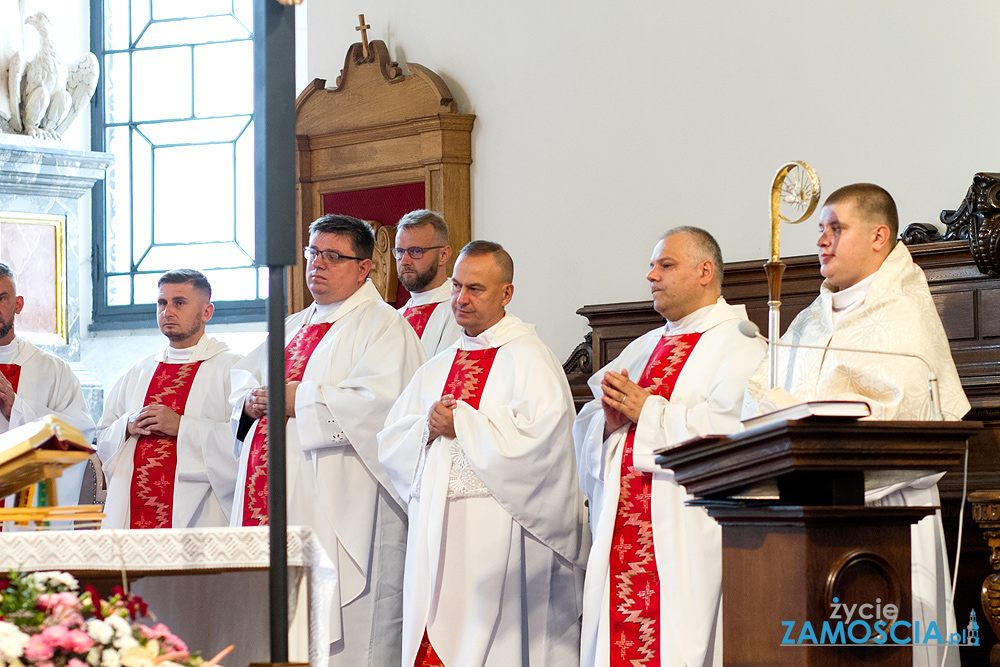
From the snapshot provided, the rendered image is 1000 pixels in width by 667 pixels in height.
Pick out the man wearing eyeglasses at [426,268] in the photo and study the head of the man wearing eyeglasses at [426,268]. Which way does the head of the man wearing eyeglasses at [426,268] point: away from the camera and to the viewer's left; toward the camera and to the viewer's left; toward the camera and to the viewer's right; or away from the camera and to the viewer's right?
toward the camera and to the viewer's left

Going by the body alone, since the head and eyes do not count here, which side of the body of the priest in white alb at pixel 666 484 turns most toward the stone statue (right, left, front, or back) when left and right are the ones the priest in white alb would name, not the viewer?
right

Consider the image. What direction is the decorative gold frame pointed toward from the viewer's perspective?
toward the camera

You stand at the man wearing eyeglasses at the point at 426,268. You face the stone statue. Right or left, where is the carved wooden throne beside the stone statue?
right

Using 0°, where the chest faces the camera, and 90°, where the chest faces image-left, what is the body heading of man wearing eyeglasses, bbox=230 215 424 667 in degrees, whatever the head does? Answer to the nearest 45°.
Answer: approximately 45°

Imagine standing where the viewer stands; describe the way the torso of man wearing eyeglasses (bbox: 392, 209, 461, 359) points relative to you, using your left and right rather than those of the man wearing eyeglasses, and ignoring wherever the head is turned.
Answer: facing the viewer and to the left of the viewer

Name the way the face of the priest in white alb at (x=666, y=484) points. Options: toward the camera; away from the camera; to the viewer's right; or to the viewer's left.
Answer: to the viewer's left

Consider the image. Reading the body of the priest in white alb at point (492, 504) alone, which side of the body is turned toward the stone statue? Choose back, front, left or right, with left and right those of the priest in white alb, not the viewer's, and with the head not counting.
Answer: right

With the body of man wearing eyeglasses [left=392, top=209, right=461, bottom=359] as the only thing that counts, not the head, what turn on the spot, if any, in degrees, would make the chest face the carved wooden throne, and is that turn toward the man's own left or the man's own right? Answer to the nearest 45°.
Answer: approximately 135° to the man's own right

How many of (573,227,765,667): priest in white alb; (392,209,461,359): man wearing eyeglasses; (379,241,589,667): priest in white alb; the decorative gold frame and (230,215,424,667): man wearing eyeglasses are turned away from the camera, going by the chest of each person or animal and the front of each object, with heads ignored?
0

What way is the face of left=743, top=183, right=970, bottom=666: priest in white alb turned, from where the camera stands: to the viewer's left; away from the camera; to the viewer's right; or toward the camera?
to the viewer's left

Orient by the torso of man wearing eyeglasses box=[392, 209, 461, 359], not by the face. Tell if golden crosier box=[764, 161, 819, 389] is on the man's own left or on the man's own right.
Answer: on the man's own left

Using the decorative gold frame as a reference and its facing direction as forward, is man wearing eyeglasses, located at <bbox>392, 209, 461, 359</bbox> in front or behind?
in front

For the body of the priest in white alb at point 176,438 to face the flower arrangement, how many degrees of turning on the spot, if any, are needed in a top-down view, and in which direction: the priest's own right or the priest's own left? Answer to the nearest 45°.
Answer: approximately 45° to the priest's own left

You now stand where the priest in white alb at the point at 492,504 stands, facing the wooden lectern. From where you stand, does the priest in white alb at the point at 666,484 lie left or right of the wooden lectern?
left

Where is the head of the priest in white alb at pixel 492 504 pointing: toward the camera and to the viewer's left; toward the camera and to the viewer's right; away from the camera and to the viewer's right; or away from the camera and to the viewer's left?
toward the camera and to the viewer's left

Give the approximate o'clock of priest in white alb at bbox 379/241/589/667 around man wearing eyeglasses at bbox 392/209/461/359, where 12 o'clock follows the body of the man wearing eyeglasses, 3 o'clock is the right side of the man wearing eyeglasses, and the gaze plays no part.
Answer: The priest in white alb is roughly at 10 o'clock from the man wearing eyeglasses.

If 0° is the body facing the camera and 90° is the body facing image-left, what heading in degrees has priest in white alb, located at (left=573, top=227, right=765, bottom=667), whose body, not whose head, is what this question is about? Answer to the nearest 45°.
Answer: approximately 45°
